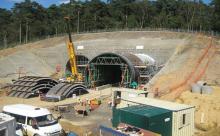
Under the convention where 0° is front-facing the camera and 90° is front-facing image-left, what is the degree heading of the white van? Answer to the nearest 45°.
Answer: approximately 315°

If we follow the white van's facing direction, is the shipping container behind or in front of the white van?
in front

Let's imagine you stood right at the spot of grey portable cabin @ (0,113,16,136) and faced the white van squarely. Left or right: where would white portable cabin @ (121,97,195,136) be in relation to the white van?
right

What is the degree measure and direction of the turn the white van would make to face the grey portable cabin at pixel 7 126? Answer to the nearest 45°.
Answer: approximately 45° to its right

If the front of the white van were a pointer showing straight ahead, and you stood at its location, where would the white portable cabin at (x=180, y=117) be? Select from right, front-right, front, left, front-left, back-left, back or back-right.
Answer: front-left
